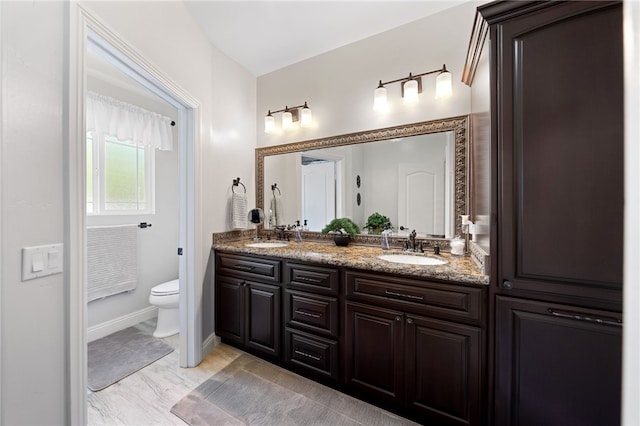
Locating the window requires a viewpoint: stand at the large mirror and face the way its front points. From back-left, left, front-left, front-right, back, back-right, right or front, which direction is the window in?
front-right

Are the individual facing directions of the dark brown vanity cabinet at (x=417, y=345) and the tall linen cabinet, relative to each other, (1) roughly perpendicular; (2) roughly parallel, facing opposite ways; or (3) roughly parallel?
roughly parallel

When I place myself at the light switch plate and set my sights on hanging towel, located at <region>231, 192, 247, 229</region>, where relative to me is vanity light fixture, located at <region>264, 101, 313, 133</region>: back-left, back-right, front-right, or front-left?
front-right

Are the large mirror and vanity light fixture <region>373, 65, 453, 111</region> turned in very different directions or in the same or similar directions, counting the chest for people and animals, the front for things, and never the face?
same or similar directions

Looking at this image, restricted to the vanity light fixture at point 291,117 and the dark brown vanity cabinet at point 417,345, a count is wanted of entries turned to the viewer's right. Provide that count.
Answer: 0

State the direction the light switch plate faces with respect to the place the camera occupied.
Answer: facing the viewer and to the right of the viewer

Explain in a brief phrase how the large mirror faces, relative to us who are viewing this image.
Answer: facing the viewer and to the left of the viewer

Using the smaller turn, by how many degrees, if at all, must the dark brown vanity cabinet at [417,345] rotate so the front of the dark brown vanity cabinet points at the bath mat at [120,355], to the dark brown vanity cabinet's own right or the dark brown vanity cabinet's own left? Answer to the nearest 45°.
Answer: approximately 45° to the dark brown vanity cabinet's own right

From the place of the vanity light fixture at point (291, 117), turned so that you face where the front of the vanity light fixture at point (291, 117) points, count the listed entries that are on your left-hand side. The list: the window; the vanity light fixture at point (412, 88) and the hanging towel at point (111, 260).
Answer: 1
